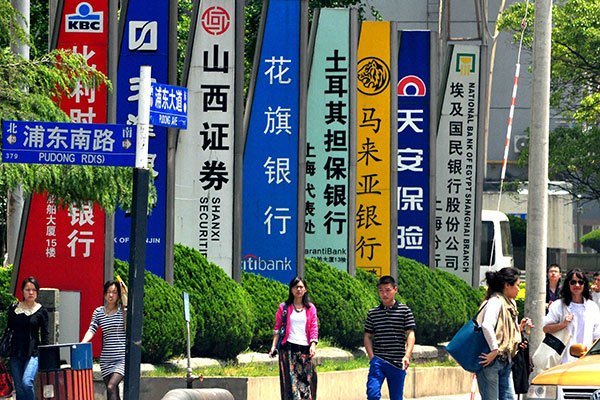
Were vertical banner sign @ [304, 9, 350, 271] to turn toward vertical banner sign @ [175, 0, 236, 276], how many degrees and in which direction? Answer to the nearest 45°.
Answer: approximately 45° to its right

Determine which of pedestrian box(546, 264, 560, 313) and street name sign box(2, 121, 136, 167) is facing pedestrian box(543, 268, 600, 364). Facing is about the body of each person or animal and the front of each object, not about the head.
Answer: pedestrian box(546, 264, 560, 313)

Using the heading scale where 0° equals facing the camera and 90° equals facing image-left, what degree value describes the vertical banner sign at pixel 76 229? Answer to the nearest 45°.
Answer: approximately 0°
